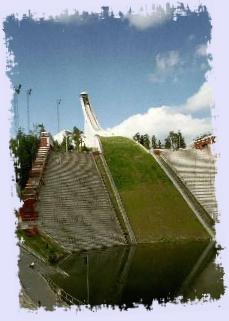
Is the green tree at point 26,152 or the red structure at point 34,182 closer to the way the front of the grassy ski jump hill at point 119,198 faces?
the red structure

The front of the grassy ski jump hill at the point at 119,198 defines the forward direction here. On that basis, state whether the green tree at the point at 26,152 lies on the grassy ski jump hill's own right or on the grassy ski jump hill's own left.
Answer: on the grassy ski jump hill's own right

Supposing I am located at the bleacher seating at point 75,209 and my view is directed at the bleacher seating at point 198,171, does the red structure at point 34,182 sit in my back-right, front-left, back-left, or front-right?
back-left

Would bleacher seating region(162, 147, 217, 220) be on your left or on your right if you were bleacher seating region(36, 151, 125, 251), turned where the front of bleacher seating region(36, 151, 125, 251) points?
on your left
